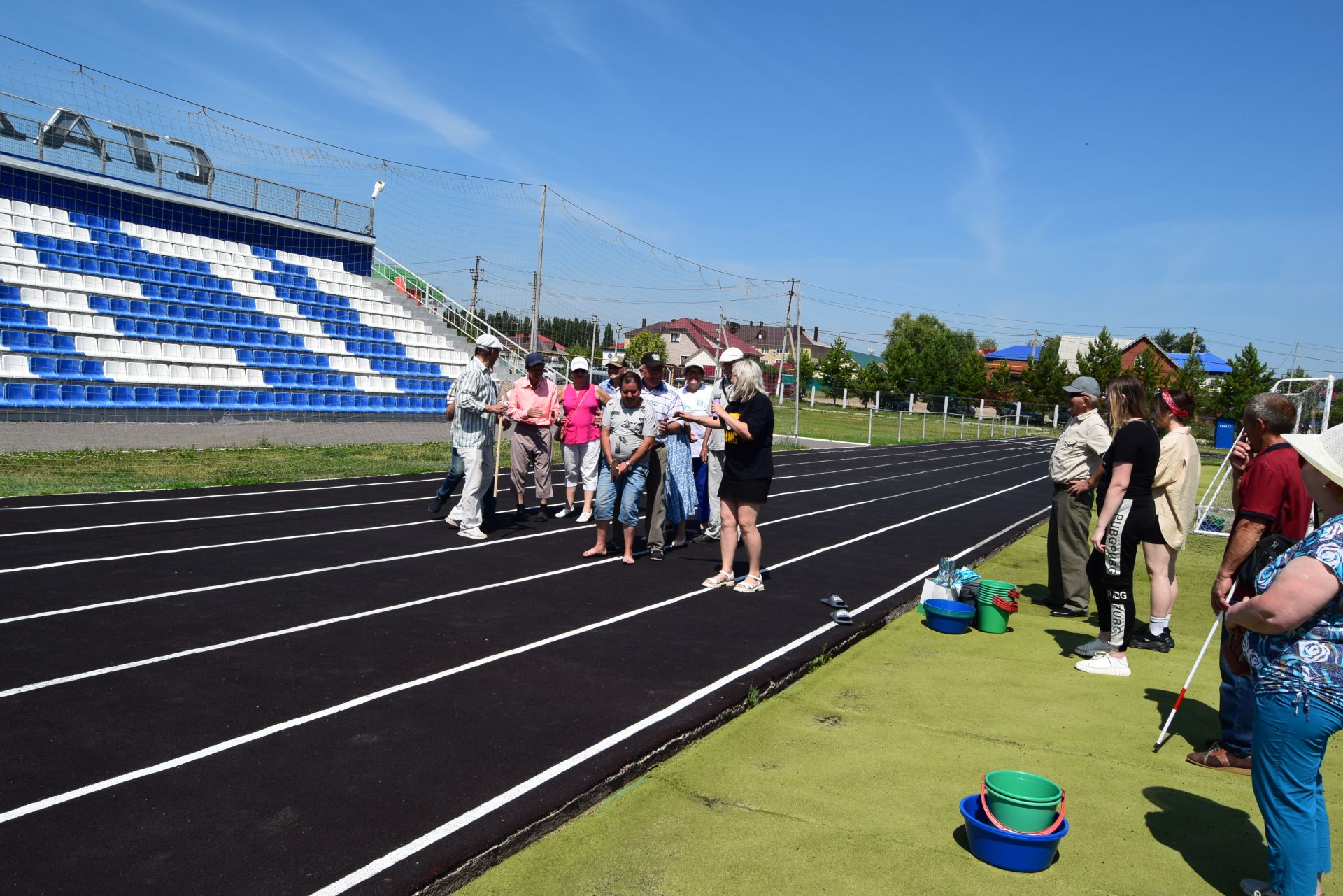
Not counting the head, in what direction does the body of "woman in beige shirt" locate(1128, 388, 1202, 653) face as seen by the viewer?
to the viewer's left

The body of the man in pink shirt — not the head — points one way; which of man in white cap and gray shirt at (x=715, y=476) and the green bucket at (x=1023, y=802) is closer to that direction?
the green bucket

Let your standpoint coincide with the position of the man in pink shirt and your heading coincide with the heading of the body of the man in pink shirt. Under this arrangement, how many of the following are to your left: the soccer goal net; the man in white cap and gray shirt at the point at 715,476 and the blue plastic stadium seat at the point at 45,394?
2

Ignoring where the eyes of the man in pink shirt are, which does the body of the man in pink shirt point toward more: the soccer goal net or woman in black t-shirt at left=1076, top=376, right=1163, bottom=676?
the woman in black t-shirt

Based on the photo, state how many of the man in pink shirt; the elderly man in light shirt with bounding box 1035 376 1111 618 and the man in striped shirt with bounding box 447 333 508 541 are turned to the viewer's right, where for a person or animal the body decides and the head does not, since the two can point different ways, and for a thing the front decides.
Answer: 1

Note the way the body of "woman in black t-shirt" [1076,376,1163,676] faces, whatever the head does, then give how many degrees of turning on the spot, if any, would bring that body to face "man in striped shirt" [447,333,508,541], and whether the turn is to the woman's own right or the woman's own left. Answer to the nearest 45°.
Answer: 0° — they already face them

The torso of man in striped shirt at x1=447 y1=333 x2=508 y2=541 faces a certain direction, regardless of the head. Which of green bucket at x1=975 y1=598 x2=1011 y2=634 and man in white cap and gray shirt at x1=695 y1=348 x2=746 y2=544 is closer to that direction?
the man in white cap and gray shirt

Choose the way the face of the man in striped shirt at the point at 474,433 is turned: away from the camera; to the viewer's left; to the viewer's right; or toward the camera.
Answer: to the viewer's right

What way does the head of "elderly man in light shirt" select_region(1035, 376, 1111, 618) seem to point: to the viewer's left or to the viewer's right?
to the viewer's left

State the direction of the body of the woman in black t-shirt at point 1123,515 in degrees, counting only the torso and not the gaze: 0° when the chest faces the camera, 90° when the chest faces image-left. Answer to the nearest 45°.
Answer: approximately 90°

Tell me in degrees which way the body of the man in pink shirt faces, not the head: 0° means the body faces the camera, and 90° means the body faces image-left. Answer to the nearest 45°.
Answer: approximately 0°

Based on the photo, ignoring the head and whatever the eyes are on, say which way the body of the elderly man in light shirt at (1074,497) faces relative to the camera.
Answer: to the viewer's left
